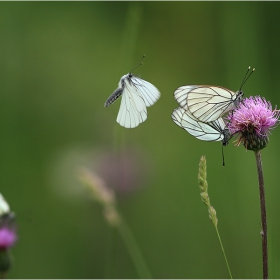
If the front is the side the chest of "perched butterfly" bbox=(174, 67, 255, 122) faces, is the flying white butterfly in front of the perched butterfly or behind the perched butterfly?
behind

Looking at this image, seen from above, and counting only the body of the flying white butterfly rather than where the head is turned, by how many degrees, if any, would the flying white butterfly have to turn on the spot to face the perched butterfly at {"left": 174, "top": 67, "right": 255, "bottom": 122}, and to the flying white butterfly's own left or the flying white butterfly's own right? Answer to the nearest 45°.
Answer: approximately 45° to the flying white butterfly's own right

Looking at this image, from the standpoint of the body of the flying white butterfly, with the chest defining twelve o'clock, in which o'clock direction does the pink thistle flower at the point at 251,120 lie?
The pink thistle flower is roughly at 1 o'clock from the flying white butterfly.

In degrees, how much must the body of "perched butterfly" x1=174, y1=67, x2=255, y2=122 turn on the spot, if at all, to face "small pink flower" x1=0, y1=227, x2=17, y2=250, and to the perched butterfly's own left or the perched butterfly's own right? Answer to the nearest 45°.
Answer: approximately 180°

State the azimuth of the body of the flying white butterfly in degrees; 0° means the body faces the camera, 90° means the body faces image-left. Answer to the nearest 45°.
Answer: approximately 270°

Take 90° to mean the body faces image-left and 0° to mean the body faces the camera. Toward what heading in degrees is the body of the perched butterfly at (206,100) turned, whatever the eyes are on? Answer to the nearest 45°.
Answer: approximately 270°
